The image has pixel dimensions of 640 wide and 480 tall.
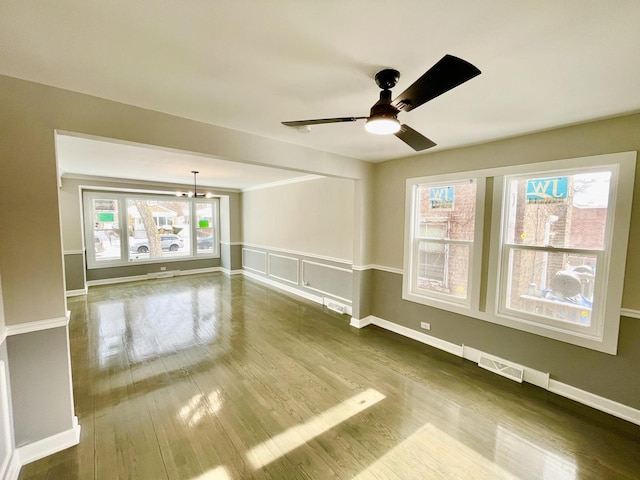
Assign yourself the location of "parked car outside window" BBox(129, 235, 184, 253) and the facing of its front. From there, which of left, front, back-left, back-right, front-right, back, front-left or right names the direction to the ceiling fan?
left

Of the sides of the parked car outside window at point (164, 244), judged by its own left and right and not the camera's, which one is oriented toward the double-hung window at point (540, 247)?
left

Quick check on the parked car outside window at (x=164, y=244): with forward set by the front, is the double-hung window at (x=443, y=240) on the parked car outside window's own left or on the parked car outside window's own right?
on the parked car outside window's own left

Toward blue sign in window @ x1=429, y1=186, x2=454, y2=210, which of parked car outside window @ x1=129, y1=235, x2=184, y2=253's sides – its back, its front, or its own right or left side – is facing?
left

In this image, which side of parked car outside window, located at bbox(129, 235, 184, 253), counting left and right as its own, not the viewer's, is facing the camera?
left
